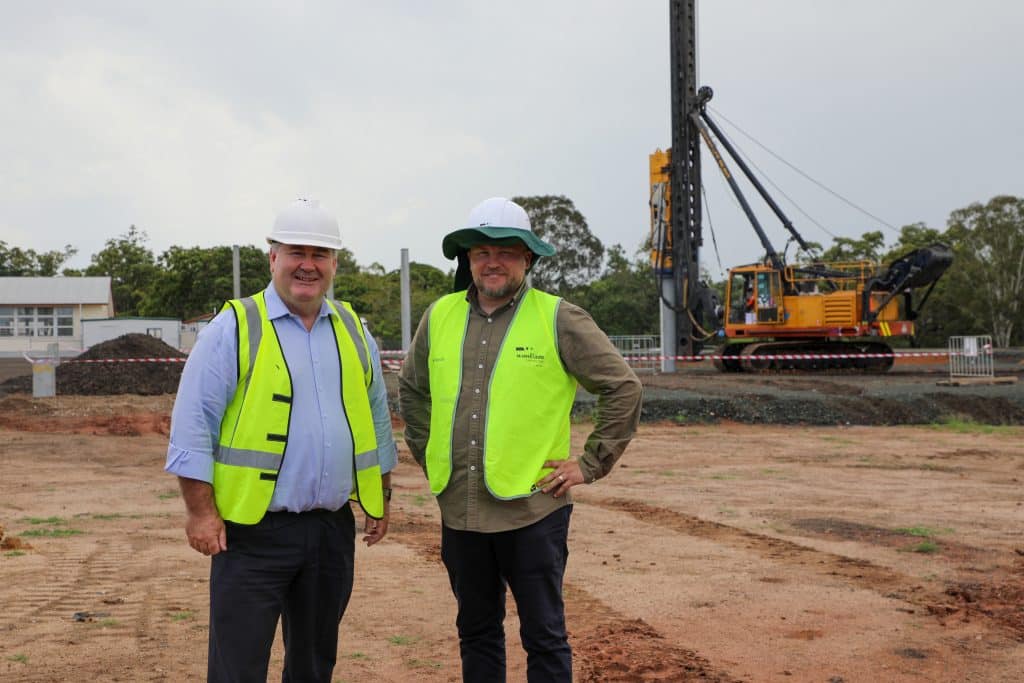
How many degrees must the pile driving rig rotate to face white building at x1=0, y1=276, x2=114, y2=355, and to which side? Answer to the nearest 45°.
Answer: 0° — it already faces it

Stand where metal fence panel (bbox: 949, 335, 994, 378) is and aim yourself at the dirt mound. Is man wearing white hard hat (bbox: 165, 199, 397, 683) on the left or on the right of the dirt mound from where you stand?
left

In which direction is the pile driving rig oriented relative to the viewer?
to the viewer's left

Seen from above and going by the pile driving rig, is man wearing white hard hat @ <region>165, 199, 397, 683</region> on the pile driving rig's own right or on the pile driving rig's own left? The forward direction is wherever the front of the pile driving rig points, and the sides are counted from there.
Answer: on the pile driving rig's own left

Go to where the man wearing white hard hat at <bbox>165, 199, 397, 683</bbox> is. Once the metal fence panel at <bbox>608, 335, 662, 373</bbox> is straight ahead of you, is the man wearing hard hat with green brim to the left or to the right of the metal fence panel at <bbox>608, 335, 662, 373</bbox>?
right

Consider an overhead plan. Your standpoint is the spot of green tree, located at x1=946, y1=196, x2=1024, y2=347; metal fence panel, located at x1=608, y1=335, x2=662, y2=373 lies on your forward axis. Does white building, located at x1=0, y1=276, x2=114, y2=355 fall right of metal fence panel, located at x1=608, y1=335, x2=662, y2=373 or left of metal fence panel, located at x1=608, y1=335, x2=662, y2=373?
right

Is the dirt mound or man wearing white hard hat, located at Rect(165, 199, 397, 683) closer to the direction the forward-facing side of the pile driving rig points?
the dirt mound

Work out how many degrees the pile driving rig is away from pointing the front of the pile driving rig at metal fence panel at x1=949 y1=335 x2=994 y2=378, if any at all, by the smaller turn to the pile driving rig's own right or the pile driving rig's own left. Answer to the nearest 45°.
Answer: approximately 180°

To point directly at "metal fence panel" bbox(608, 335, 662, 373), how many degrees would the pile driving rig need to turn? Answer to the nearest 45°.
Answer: approximately 45° to its right

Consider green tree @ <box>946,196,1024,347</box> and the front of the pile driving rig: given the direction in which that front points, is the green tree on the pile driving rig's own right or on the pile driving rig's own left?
on the pile driving rig's own right
